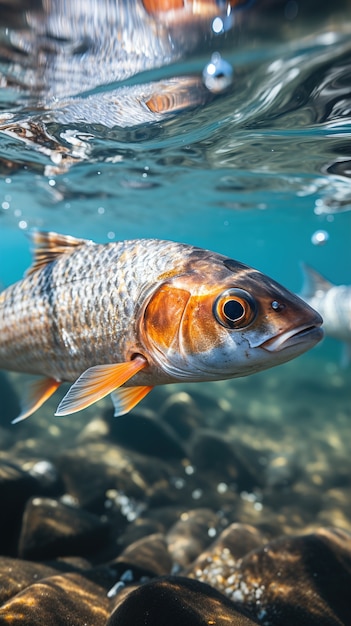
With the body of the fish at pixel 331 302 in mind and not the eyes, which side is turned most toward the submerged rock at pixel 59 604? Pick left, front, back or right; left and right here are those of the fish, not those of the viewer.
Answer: right

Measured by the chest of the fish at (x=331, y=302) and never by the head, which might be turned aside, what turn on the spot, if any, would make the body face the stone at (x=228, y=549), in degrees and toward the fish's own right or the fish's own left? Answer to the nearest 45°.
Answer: approximately 135° to the fish's own right

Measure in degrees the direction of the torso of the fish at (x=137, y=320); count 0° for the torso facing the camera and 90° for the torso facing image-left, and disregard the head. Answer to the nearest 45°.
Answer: approximately 270°

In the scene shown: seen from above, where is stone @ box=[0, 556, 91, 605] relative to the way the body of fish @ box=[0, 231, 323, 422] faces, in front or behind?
behind

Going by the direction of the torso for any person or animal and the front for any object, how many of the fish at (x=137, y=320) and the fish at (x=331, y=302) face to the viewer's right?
2

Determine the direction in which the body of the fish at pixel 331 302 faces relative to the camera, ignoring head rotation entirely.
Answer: to the viewer's right

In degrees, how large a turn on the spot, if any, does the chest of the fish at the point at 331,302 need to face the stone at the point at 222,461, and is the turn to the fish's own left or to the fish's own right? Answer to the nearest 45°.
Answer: approximately 180°
